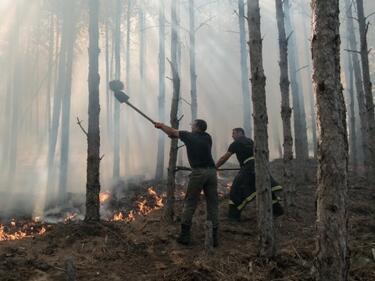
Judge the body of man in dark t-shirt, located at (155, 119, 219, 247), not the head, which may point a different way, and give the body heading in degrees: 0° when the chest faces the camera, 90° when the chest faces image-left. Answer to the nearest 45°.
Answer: approximately 135°

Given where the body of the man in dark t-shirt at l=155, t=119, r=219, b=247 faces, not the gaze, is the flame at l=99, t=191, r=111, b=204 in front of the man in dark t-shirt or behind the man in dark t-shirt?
in front

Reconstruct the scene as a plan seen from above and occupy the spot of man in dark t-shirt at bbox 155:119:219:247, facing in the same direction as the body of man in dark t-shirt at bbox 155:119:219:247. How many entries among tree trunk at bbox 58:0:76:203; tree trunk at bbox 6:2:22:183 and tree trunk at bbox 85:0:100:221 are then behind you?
0

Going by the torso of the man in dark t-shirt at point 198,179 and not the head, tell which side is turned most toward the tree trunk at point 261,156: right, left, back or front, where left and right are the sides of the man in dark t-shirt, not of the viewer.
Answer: back

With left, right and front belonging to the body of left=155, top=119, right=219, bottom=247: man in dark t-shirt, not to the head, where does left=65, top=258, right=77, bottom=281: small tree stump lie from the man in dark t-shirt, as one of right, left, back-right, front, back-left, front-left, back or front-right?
left

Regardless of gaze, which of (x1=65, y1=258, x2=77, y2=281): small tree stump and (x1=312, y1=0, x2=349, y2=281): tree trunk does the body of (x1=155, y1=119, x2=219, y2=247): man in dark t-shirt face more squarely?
the small tree stump
